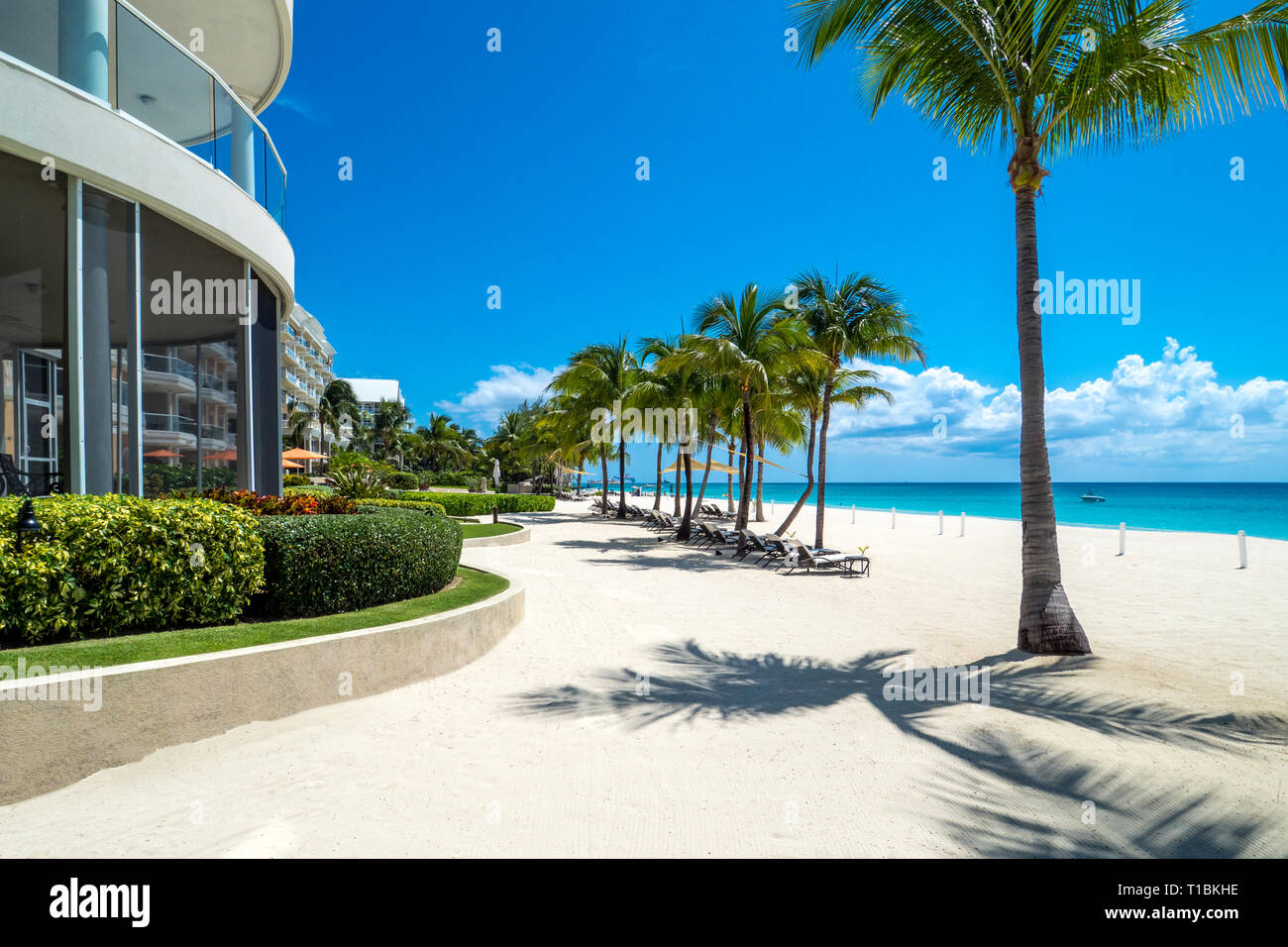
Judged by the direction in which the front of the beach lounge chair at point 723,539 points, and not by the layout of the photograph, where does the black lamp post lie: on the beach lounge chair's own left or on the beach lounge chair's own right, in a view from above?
on the beach lounge chair's own right

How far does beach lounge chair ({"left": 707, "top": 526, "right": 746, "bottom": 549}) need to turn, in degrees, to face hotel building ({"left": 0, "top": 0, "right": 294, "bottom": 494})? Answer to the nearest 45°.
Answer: approximately 135° to its right

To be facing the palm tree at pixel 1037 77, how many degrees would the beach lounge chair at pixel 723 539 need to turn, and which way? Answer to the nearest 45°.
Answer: approximately 90° to its right

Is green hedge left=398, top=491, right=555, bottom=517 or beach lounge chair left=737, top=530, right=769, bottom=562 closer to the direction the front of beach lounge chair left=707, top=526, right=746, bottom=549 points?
the beach lounge chair

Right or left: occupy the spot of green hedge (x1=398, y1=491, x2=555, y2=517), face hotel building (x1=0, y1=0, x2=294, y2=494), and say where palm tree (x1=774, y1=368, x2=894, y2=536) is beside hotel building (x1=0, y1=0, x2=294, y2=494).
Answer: left

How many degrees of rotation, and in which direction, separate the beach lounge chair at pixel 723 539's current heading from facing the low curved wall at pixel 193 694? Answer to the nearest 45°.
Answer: approximately 90° to its right

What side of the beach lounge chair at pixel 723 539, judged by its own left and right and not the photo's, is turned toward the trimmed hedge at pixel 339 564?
right

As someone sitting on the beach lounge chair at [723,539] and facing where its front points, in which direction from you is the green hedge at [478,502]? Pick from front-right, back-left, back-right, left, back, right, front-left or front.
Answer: back-left

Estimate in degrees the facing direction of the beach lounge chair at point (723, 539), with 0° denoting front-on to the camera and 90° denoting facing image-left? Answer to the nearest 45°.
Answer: approximately 270°
